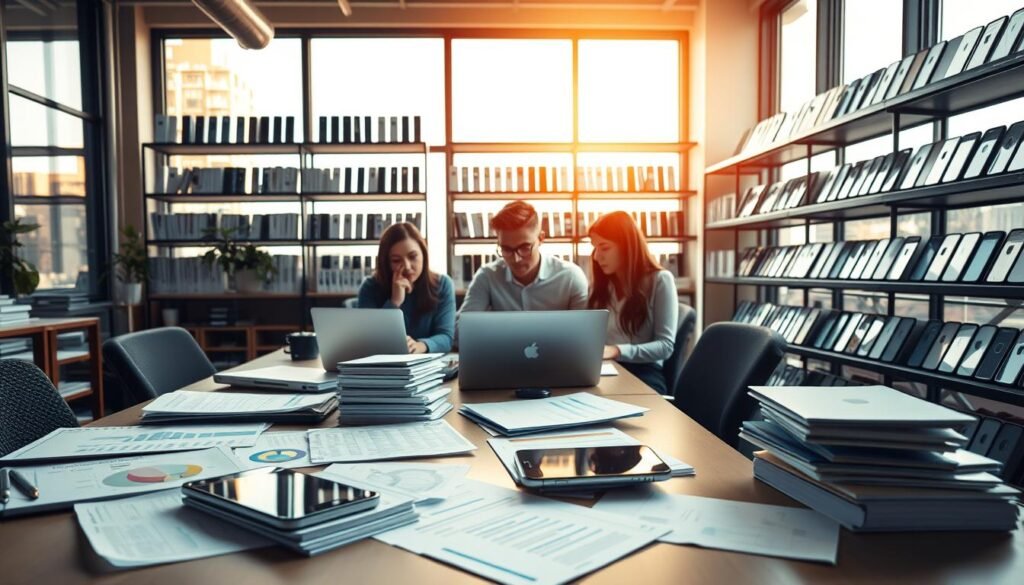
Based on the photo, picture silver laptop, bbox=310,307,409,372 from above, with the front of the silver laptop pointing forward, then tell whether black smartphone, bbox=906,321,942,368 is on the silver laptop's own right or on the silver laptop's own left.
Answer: on the silver laptop's own right

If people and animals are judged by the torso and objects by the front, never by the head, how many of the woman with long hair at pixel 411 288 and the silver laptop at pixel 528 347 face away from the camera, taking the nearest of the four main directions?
1

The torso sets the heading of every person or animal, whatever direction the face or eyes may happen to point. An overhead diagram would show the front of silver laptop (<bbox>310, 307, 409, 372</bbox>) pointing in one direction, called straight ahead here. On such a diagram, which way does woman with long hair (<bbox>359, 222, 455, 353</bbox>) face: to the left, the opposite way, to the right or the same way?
the opposite way

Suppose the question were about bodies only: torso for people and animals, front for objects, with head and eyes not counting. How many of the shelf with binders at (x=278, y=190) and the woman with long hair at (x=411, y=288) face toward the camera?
2

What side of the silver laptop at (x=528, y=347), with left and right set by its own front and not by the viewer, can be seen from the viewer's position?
back

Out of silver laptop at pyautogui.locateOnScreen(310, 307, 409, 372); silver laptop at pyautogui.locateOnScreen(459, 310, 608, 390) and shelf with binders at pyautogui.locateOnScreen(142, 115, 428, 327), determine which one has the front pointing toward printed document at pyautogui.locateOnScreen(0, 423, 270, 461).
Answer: the shelf with binders

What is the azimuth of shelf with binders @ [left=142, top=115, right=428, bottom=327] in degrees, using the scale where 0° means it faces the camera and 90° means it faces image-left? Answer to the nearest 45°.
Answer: approximately 0°

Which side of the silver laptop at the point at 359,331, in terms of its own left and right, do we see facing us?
back

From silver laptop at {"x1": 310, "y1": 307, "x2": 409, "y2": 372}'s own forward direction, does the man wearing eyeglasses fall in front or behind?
in front

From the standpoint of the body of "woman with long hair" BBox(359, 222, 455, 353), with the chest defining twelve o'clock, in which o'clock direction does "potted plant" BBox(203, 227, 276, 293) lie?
The potted plant is roughly at 5 o'clock from the woman with long hair.

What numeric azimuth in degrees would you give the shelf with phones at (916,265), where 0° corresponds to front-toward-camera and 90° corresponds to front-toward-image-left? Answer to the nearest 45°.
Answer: approximately 45°

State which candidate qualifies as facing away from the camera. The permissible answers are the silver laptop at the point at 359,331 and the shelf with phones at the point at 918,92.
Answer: the silver laptop

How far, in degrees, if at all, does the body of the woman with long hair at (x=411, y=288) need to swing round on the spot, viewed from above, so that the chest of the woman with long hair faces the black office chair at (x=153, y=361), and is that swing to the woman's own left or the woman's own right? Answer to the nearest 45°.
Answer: approximately 45° to the woman's own right

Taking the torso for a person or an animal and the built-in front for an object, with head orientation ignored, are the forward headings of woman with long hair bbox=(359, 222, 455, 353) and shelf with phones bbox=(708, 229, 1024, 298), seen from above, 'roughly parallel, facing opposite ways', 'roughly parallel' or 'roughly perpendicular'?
roughly perpendicular

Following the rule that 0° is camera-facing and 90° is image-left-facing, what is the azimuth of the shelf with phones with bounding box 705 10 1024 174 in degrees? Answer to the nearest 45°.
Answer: approximately 45°
